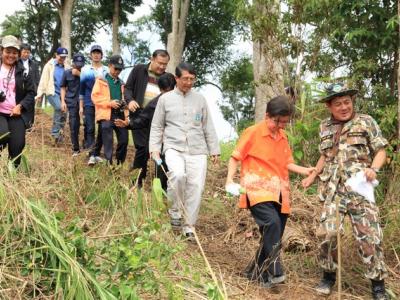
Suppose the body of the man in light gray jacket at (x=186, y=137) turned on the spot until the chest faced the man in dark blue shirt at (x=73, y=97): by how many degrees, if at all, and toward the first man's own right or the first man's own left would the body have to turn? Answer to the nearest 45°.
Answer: approximately 135° to the first man's own right

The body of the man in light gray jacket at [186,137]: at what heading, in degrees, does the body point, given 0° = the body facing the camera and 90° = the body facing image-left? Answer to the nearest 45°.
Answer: approximately 0°

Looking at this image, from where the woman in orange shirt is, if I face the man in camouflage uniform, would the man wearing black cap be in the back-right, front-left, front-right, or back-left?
back-left

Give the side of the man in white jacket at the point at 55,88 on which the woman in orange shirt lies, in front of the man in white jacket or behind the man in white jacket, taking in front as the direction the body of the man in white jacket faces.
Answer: in front

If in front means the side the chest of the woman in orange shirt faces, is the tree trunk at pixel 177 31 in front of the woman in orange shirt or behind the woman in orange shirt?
behind

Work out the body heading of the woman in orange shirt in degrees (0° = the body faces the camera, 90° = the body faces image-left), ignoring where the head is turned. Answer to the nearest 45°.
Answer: approximately 315°
